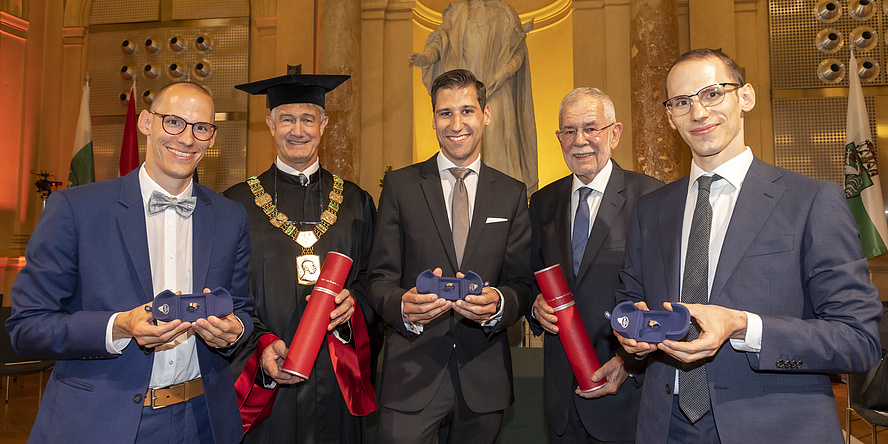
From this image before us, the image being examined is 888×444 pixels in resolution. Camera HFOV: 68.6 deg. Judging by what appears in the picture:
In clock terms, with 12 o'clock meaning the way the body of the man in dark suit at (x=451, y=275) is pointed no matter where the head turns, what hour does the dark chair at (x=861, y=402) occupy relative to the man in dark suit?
The dark chair is roughly at 8 o'clock from the man in dark suit.

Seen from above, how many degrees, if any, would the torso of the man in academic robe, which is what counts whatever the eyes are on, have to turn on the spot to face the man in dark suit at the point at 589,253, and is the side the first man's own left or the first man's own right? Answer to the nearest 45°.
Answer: approximately 45° to the first man's own left

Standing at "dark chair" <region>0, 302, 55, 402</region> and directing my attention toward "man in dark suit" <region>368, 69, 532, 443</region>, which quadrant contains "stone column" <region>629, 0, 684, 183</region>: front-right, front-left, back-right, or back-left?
front-left

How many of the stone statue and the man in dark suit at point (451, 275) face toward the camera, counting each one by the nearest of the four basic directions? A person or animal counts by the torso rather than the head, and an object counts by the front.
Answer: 2

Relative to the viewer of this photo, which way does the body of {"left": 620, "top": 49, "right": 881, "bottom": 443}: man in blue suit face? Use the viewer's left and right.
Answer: facing the viewer and to the left of the viewer

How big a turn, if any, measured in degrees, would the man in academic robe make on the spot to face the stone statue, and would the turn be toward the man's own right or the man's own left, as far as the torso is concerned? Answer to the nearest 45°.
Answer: approximately 135° to the man's own left

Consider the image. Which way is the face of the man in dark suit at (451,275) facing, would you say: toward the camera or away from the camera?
toward the camera

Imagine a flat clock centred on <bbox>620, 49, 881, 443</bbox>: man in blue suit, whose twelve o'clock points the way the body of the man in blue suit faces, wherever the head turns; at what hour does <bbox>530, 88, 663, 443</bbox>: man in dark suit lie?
The man in dark suit is roughly at 3 o'clock from the man in blue suit.

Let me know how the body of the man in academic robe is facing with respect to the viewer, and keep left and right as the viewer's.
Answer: facing the viewer

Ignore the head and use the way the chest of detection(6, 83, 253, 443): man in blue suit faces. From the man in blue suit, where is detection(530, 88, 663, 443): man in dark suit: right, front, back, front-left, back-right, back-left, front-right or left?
front-left

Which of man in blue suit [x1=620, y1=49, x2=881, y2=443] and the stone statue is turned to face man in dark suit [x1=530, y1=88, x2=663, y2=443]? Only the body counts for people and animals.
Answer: the stone statue

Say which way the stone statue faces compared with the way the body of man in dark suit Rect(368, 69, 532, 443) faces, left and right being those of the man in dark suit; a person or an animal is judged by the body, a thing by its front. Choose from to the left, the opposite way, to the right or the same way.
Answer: the same way

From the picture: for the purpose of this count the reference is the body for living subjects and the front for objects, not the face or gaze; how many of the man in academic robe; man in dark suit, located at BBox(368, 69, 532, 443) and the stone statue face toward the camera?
3

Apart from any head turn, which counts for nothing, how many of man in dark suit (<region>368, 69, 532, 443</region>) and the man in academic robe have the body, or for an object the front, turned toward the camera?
2

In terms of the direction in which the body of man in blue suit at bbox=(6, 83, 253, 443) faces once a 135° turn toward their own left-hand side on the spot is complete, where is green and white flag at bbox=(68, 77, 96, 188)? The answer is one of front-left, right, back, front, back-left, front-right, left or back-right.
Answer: front

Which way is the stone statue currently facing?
toward the camera
